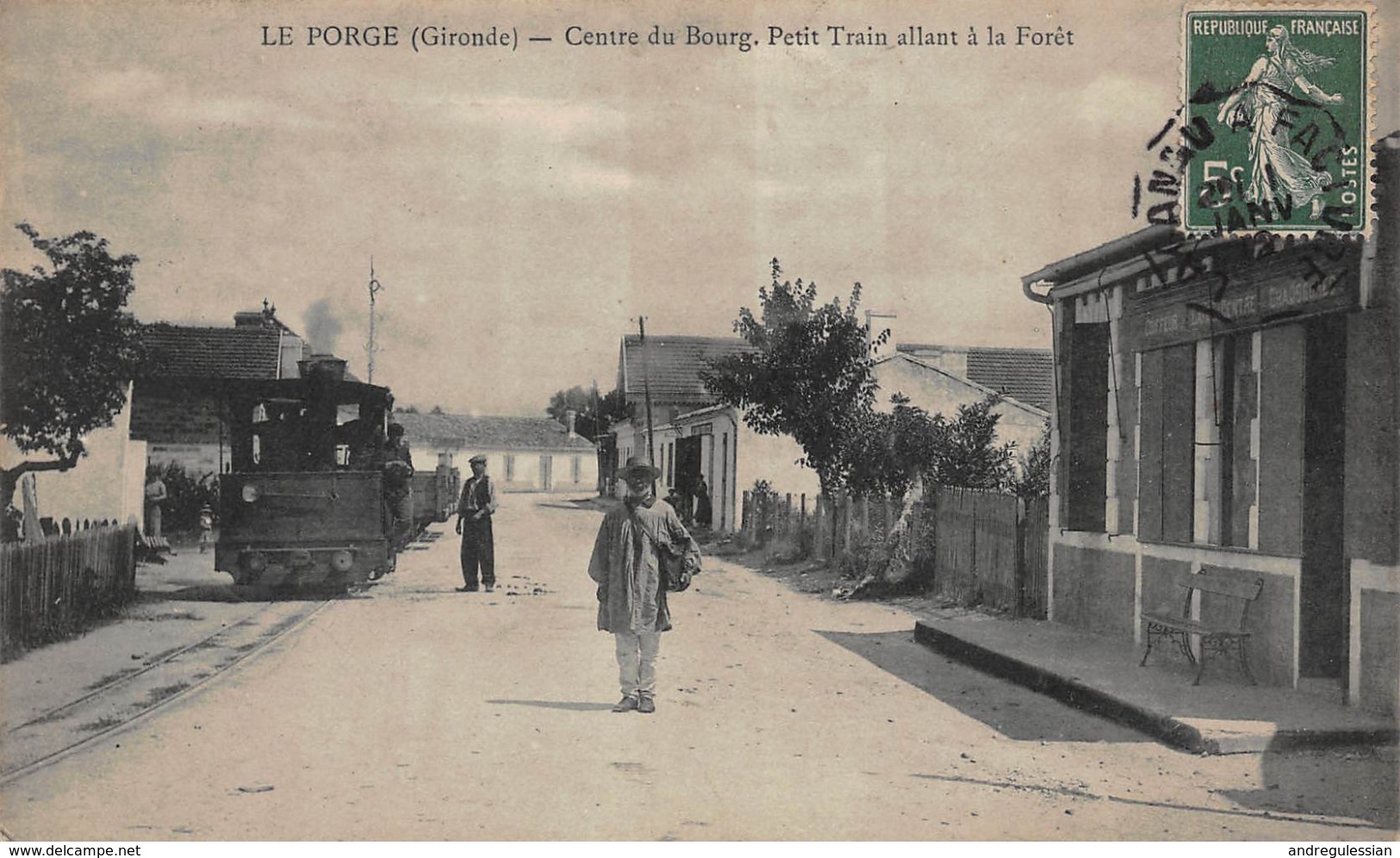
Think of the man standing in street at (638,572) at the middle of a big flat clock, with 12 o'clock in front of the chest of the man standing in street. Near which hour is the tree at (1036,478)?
The tree is roughly at 7 o'clock from the man standing in street.

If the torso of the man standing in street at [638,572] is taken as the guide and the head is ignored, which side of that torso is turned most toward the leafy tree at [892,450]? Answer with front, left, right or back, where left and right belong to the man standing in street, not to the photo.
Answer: back

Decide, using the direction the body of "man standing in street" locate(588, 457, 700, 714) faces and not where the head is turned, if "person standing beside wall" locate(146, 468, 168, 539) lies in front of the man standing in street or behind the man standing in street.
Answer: behind

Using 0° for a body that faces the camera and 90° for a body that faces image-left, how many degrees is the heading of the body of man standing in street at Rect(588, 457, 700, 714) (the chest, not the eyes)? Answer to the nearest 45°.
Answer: approximately 0°

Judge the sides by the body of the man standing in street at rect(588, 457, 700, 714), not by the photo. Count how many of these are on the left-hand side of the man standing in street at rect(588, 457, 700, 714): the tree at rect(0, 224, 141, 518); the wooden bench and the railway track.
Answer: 1

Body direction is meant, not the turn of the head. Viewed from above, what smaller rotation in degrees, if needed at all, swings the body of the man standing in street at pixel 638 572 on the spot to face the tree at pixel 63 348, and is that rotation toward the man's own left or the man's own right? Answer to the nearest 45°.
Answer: approximately 135° to the man's own right

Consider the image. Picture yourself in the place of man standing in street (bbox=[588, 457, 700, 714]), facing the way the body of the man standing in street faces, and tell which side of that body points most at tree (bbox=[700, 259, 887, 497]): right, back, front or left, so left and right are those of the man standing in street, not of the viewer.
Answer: back

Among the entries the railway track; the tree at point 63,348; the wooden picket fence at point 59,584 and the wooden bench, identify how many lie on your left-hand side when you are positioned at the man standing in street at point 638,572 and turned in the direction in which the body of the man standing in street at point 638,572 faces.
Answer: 1

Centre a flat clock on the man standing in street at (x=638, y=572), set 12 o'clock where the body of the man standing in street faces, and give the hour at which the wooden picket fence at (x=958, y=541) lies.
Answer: The wooden picket fence is roughly at 7 o'clock from the man standing in street.

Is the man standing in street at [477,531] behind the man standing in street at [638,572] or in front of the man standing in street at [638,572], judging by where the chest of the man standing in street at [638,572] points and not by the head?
behind

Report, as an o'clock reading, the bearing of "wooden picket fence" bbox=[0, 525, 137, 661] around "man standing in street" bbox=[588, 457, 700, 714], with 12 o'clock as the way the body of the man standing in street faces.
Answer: The wooden picket fence is roughly at 4 o'clock from the man standing in street.

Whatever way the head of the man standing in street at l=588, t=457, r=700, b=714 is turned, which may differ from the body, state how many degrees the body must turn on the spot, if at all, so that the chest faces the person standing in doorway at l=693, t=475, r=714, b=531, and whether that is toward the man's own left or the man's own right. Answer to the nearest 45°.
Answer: approximately 180°

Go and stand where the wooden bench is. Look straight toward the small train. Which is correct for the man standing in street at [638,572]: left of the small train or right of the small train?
left

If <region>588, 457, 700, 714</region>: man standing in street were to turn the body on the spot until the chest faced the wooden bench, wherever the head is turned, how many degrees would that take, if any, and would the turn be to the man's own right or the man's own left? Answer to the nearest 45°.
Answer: approximately 90° to the man's own left
